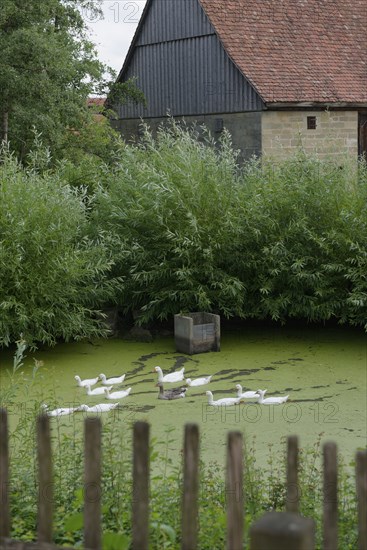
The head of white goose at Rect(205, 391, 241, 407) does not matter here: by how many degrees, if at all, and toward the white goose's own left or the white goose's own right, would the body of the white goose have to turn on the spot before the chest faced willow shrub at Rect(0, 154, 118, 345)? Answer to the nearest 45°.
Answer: approximately 45° to the white goose's own right

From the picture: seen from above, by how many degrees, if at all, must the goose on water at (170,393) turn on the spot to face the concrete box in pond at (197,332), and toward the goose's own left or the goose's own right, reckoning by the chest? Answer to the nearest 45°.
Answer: approximately 90° to the goose's own right

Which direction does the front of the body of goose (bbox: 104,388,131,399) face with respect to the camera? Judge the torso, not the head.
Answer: to the viewer's left

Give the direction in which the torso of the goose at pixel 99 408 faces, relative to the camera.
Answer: to the viewer's left

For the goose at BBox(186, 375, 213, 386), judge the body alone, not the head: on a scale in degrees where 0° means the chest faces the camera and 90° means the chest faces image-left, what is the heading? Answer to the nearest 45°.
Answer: approximately 90°

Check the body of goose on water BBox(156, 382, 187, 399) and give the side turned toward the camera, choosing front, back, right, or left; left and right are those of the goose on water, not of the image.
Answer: left

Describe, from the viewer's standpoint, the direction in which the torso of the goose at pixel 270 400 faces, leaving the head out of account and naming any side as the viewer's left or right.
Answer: facing to the left of the viewer

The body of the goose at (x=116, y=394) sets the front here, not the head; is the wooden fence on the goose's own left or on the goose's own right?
on the goose's own left

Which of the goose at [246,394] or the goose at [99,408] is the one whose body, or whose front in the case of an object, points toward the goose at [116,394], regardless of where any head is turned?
the goose at [246,394]

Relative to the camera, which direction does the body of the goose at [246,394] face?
to the viewer's left

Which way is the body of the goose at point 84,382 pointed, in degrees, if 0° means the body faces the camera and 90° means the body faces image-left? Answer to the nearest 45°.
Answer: approximately 90°

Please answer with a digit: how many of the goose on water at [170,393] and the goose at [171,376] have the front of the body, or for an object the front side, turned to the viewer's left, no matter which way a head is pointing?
2
